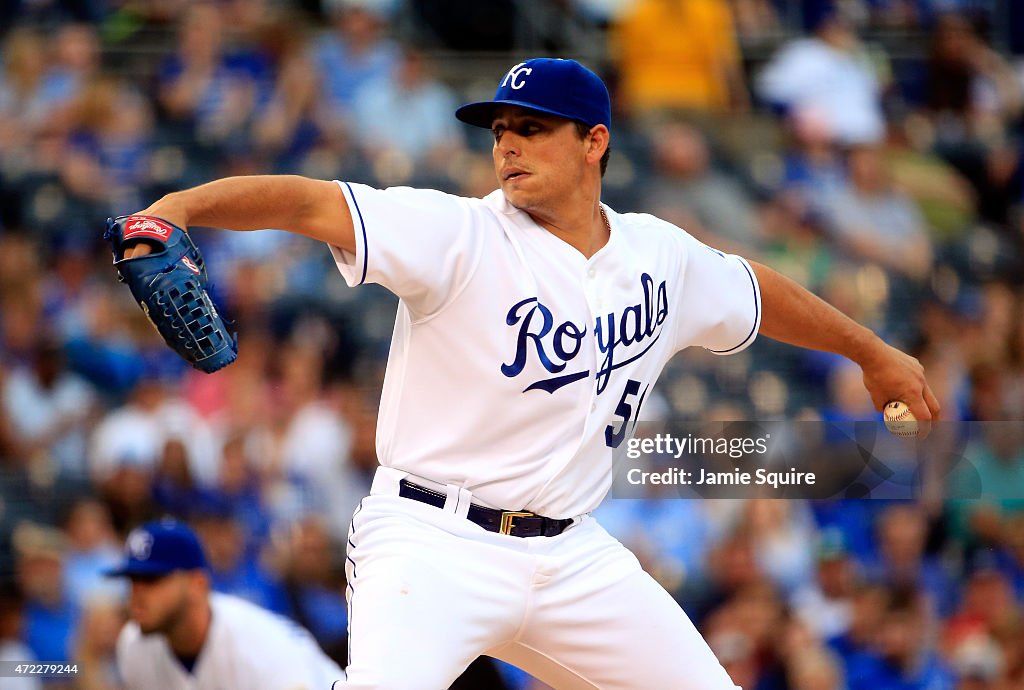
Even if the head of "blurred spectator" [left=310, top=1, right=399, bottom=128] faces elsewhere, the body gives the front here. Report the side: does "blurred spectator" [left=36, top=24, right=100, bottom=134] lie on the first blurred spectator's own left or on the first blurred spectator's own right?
on the first blurred spectator's own right

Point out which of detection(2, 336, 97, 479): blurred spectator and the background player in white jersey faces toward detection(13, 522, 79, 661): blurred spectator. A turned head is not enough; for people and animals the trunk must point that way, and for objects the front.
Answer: detection(2, 336, 97, 479): blurred spectator

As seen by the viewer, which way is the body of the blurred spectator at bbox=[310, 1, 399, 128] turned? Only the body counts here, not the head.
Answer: toward the camera

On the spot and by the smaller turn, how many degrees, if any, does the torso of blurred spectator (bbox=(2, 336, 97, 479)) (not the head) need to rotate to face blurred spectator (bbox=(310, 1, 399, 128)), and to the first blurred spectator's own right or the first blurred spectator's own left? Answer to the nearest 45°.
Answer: approximately 135° to the first blurred spectator's own left

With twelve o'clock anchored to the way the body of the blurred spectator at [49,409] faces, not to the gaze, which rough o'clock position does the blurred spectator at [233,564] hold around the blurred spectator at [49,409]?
the blurred spectator at [233,564] is roughly at 11 o'clock from the blurred spectator at [49,409].

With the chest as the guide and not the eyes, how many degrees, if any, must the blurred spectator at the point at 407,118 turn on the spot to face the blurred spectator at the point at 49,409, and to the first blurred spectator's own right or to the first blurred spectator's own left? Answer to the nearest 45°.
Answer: approximately 45° to the first blurred spectator's own right

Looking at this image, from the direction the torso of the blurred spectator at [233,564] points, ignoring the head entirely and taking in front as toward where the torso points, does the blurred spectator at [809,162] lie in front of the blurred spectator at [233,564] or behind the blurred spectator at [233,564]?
behind

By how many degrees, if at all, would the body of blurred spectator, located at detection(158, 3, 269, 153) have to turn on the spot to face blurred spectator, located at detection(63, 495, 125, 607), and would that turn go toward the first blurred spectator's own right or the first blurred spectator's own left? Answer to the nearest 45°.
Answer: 0° — they already face them

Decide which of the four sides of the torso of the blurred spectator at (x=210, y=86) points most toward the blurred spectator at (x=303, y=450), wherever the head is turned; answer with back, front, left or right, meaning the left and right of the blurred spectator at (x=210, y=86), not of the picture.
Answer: front

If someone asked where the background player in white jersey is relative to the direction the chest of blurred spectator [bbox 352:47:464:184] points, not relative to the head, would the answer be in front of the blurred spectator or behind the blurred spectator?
in front

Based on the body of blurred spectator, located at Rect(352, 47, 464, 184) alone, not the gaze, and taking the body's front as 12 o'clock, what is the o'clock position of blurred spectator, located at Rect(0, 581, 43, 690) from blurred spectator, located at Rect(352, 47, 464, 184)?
blurred spectator, located at Rect(0, 581, 43, 690) is roughly at 1 o'clock from blurred spectator, located at Rect(352, 47, 464, 184).

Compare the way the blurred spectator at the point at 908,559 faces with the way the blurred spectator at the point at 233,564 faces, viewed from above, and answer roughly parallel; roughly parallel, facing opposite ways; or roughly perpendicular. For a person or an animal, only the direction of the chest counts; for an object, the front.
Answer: roughly parallel

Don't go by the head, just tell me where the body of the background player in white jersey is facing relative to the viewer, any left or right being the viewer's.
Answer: facing the viewer and to the left of the viewer

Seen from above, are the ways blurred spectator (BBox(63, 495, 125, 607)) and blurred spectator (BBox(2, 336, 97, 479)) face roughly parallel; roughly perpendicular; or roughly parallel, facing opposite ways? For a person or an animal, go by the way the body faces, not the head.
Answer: roughly parallel

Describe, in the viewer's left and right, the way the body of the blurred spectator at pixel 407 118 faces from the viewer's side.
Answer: facing the viewer

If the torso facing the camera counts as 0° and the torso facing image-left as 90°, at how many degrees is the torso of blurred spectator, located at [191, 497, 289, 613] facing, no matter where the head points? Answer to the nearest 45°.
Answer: approximately 45°

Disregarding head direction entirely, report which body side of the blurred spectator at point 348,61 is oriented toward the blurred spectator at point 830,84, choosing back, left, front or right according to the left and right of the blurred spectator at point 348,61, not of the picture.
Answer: left
